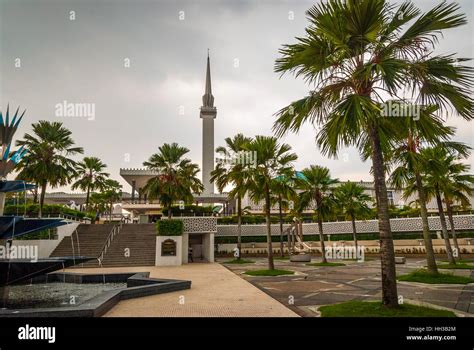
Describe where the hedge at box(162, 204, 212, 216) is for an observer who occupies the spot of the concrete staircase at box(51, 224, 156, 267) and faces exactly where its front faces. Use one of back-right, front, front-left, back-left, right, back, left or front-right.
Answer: left

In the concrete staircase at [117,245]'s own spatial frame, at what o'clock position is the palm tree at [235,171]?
The palm tree is roughly at 10 o'clock from the concrete staircase.

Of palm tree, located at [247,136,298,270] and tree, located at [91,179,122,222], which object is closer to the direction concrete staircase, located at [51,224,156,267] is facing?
the palm tree

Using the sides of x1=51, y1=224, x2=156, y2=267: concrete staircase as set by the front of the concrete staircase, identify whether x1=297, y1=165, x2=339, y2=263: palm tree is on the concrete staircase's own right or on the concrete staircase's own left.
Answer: on the concrete staircase's own left

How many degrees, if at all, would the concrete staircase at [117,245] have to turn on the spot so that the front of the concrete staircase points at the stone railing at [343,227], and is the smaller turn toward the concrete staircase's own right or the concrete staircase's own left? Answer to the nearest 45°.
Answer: approximately 90° to the concrete staircase's own left

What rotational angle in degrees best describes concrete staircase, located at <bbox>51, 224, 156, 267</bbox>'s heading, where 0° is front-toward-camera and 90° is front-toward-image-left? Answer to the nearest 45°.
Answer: approximately 0°

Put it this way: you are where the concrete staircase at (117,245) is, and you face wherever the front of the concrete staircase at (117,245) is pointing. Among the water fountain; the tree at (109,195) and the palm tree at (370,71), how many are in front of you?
2

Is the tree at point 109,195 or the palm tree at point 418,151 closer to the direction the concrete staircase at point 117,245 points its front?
the palm tree

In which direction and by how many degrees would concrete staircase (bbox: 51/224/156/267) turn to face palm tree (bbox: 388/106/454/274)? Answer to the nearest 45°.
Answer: approximately 45° to its left

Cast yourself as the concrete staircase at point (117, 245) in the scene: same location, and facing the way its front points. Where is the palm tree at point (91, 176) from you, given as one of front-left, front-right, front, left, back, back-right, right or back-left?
back

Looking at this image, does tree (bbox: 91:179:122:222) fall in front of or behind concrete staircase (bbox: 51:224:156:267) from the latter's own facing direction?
behind
